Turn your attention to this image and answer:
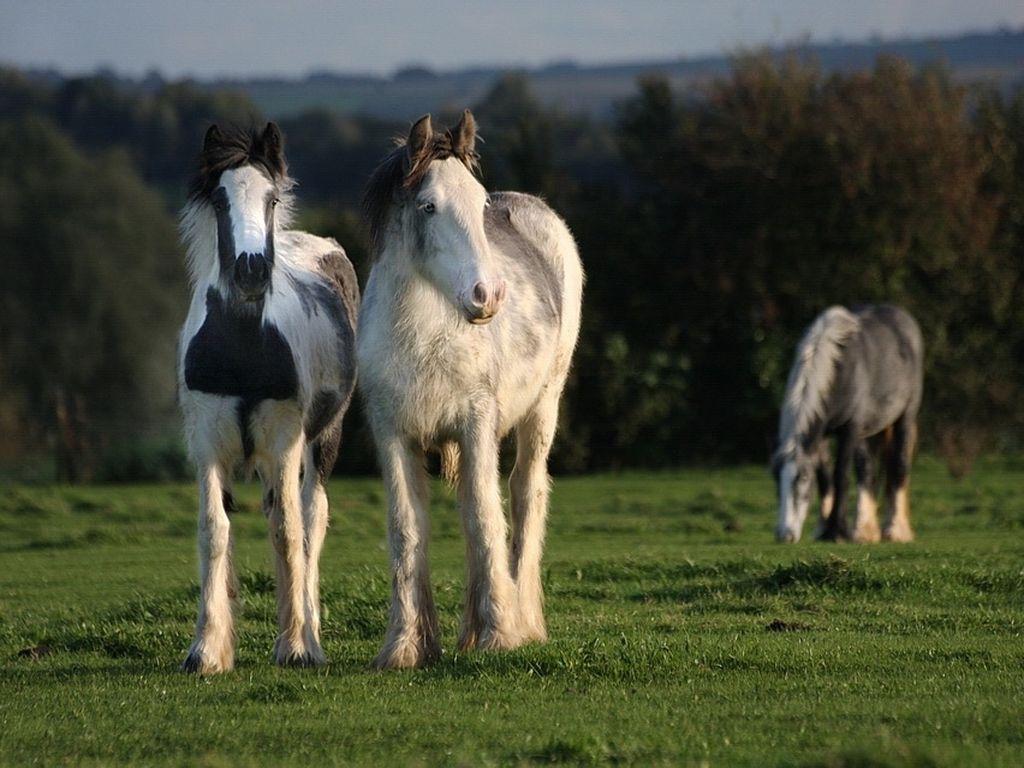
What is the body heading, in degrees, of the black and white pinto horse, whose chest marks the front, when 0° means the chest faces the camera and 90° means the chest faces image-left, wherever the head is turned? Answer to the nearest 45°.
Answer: approximately 0°

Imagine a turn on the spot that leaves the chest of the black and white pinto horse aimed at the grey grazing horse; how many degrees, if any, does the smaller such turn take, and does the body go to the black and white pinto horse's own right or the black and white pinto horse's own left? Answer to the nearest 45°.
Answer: approximately 135° to the black and white pinto horse's own left

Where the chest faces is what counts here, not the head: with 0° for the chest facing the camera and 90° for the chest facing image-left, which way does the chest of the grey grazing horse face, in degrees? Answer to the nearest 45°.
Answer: approximately 45°

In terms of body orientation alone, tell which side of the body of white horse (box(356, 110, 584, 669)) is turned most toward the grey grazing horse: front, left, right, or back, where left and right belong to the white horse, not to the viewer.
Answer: back

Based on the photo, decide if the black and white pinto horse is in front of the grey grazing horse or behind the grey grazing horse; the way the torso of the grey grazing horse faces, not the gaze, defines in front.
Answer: in front

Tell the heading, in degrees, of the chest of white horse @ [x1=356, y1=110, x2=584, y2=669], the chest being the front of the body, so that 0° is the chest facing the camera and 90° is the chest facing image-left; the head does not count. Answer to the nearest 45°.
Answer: approximately 45°

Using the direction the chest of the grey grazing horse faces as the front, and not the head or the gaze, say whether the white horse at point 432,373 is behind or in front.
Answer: in front

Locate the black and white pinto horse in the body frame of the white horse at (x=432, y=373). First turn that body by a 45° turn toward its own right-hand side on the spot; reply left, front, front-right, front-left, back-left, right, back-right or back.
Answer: front

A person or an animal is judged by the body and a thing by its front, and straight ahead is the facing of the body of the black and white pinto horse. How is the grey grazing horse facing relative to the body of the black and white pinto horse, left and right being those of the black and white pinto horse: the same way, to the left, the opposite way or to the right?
to the right
